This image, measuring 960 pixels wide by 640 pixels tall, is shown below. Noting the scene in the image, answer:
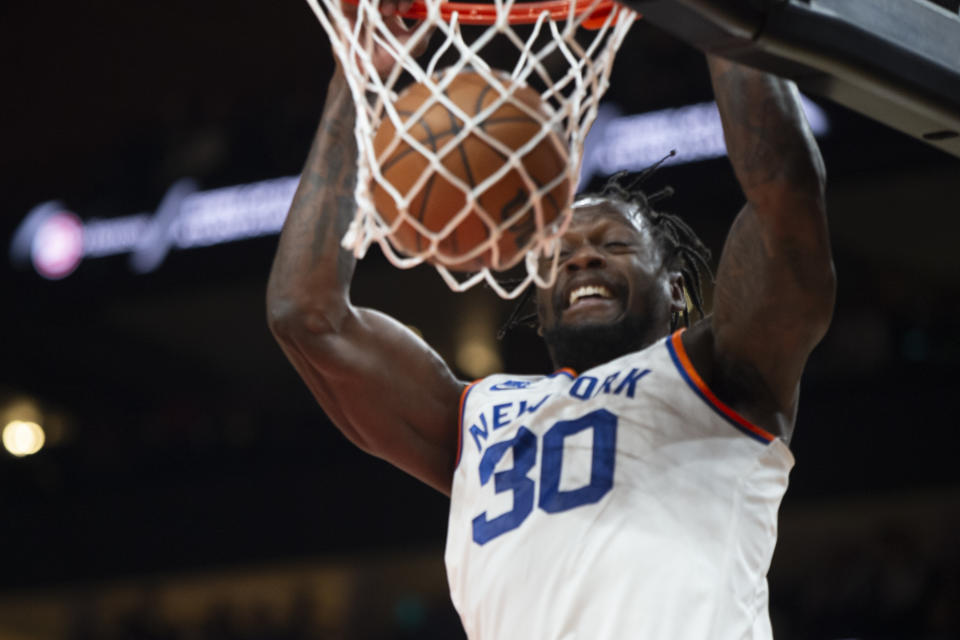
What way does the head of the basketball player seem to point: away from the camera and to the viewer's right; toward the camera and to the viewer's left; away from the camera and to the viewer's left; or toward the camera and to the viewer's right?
toward the camera and to the viewer's left

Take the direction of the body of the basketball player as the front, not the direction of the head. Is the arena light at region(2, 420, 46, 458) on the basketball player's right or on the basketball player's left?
on the basketball player's right

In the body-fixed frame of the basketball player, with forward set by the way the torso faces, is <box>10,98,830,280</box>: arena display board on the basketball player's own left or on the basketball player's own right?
on the basketball player's own right

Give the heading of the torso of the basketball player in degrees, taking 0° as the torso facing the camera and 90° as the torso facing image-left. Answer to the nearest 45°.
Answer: approximately 45°

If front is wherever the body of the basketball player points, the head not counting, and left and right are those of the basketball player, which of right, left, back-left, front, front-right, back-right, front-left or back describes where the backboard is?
left
